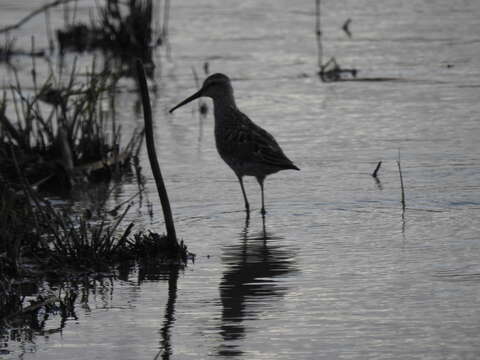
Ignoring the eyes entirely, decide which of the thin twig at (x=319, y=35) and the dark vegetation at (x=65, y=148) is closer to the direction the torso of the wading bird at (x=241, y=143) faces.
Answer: the dark vegetation

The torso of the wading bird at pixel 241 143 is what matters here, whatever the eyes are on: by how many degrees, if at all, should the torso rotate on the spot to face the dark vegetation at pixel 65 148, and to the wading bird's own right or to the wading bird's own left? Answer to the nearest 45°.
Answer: approximately 45° to the wading bird's own right

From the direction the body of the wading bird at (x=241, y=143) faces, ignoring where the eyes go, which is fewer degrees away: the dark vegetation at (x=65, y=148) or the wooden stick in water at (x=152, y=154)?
the dark vegetation

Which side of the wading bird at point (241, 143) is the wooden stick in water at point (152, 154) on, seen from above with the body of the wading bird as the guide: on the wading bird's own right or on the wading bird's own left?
on the wading bird's own left

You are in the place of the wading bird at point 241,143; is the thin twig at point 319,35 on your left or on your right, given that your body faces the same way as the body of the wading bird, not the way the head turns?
on your right

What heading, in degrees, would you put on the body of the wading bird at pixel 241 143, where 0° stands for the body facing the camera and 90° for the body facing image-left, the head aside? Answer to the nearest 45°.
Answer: approximately 90°

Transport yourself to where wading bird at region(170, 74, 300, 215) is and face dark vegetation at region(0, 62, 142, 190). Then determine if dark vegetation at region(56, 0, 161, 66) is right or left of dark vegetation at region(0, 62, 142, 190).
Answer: right

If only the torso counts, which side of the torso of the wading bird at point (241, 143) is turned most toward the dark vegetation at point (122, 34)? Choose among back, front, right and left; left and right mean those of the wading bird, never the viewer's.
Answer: right

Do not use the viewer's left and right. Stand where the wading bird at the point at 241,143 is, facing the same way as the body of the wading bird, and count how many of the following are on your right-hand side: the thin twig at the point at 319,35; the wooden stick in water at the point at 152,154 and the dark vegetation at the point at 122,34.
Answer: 2
